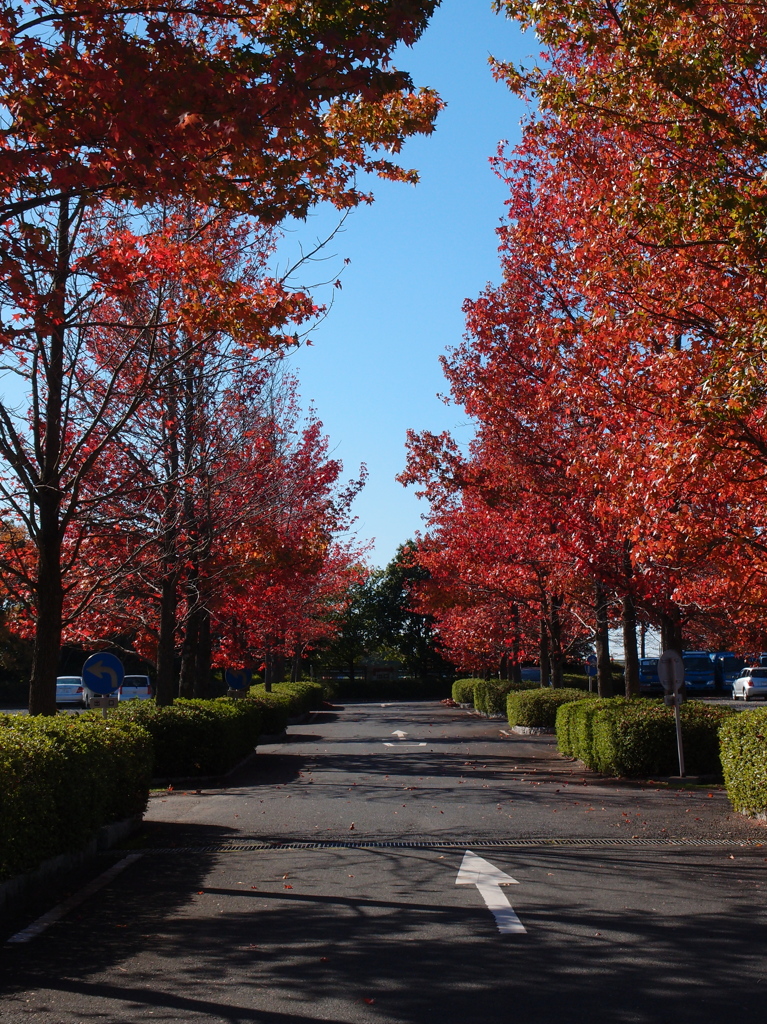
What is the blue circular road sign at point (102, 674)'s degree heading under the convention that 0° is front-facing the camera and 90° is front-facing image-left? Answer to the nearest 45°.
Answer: approximately 0°

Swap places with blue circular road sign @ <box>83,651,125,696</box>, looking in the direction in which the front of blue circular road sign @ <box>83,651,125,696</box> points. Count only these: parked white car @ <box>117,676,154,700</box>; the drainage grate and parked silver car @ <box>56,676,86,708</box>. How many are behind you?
2

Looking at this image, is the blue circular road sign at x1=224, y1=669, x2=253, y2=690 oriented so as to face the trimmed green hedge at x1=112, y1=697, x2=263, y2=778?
yes

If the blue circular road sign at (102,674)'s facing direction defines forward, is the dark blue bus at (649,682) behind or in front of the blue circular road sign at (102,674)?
behind

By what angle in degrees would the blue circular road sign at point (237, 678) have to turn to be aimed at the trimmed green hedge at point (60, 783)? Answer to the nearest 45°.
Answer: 0° — it already faces it

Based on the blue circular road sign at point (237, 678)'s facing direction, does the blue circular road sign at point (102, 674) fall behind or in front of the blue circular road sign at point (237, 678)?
in front

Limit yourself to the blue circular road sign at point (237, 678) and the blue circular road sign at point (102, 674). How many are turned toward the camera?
2

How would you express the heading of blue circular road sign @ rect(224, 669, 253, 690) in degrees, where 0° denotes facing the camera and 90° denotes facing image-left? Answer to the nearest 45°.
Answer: approximately 0°

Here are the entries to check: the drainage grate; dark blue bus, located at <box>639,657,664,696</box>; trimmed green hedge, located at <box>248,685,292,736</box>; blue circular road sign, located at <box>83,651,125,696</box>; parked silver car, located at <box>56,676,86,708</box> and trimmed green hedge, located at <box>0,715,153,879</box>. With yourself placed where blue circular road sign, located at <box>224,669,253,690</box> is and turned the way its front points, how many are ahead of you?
3

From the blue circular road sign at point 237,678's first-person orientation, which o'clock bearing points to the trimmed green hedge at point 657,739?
The trimmed green hedge is roughly at 11 o'clock from the blue circular road sign.

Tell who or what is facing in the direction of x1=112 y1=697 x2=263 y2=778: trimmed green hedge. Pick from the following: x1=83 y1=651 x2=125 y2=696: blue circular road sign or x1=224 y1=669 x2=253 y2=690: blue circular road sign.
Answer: x1=224 y1=669 x2=253 y2=690: blue circular road sign
